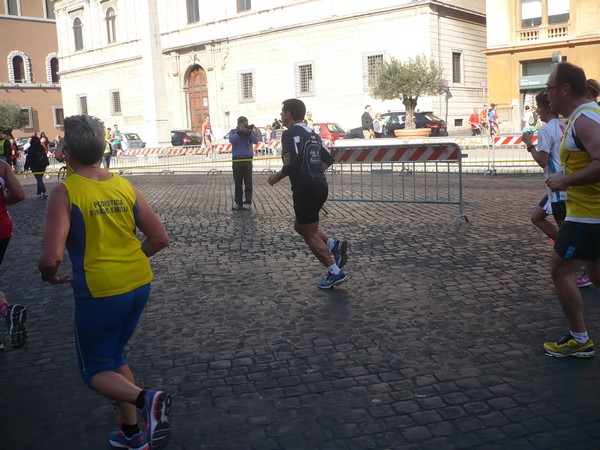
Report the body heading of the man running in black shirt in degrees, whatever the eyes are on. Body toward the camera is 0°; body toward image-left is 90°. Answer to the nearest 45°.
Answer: approximately 135°

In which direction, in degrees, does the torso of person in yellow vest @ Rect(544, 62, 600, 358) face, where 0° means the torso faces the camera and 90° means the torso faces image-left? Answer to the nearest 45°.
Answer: approximately 90°

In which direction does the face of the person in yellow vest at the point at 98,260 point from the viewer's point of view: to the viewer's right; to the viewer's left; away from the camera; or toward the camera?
away from the camera

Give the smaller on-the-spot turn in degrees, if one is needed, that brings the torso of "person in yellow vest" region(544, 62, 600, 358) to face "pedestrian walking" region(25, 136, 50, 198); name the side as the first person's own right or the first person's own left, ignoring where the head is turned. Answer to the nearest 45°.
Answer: approximately 45° to the first person's own right

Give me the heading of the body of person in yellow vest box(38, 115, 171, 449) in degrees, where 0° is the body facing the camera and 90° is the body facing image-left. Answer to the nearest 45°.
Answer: approximately 135°

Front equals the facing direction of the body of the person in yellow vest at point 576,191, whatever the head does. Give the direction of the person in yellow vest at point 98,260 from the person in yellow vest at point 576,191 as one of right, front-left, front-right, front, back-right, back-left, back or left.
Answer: front-left

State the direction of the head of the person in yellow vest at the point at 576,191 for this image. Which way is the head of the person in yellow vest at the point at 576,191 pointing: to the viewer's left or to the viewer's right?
to the viewer's left

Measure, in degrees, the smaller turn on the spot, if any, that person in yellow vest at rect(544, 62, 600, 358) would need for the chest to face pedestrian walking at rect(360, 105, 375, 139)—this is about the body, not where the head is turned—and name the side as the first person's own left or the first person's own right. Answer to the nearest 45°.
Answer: approximately 90° to the first person's own right

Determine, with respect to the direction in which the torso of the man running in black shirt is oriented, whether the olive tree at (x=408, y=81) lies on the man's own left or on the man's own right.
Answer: on the man's own right

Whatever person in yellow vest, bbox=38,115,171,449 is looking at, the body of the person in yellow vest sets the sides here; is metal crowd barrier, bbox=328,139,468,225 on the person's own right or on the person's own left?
on the person's own right

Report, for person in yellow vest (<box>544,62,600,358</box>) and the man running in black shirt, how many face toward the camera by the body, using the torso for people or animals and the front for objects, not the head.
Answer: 0

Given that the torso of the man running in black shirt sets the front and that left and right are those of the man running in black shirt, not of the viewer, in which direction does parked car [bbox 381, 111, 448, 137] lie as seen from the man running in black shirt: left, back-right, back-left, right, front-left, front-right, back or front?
front-right
